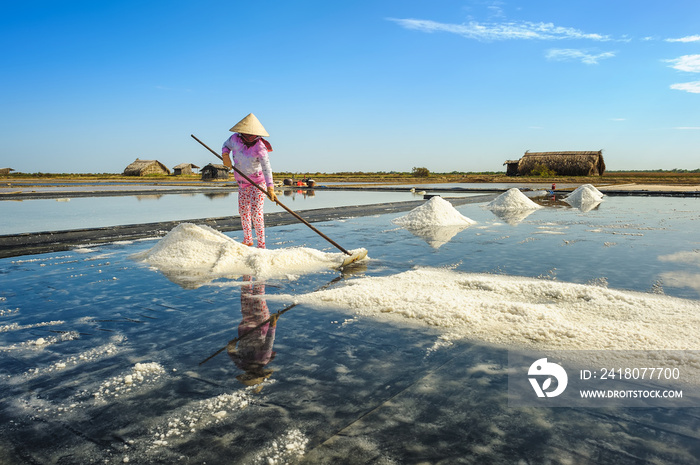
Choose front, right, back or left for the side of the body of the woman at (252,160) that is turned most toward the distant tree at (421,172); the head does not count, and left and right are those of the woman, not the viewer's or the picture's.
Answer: back

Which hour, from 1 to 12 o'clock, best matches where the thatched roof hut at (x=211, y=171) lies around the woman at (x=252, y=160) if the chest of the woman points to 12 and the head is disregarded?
The thatched roof hut is roughly at 6 o'clock from the woman.

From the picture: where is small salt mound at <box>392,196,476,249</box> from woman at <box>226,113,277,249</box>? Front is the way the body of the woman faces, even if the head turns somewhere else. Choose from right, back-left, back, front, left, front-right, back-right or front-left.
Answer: back-left

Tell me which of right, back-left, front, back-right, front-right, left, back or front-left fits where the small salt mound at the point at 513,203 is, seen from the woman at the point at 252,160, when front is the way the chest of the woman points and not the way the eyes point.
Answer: back-left

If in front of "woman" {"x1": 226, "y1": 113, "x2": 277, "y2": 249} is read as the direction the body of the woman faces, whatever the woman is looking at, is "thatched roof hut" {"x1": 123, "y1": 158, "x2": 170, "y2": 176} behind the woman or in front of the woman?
behind

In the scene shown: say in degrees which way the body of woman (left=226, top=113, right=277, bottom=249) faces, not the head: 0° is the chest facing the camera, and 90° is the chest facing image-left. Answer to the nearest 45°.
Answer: approximately 0°

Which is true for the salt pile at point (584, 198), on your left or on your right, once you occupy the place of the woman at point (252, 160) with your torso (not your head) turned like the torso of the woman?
on your left
